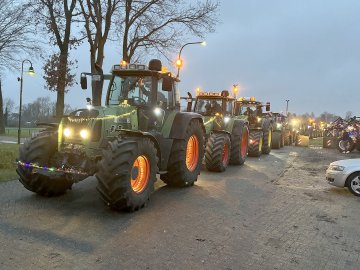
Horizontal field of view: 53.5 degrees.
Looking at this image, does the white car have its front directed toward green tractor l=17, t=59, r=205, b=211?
yes

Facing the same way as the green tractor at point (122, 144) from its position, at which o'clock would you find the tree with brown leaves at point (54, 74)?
The tree with brown leaves is roughly at 4 o'clock from the green tractor.

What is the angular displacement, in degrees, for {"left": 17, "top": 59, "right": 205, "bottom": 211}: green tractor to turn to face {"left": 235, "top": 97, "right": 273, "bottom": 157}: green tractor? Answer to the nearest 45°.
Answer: approximately 180°

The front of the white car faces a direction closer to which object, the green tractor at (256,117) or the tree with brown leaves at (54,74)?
the tree with brown leaves

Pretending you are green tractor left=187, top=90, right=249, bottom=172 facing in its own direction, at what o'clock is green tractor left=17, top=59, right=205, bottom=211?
green tractor left=17, top=59, right=205, bottom=211 is roughly at 11 o'clock from green tractor left=187, top=90, right=249, bottom=172.

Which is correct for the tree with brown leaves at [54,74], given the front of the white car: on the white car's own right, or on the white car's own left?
on the white car's own right

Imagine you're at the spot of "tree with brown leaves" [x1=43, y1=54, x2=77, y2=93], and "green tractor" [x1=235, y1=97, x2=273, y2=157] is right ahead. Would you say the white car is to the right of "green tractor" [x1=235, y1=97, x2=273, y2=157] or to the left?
right

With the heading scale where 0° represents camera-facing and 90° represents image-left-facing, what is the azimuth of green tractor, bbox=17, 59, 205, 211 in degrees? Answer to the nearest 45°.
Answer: approximately 45°

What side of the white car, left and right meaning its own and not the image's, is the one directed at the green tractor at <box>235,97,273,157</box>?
right

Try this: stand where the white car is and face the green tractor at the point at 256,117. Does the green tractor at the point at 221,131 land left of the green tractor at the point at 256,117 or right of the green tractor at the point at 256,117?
left
